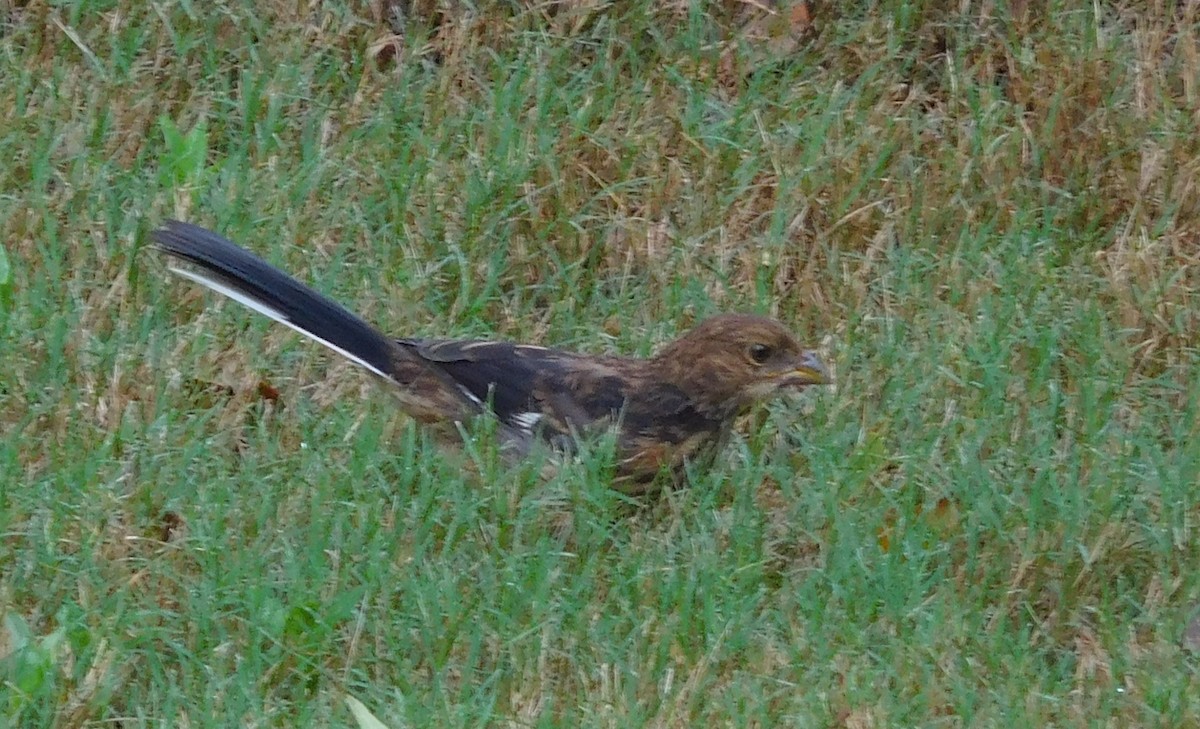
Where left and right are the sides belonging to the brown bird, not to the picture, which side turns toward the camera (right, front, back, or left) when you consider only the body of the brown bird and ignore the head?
right
